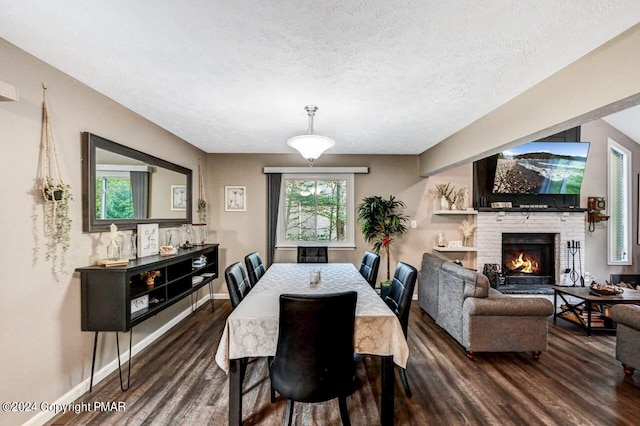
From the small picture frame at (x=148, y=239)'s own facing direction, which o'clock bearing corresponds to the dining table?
The dining table is roughly at 1 o'clock from the small picture frame.

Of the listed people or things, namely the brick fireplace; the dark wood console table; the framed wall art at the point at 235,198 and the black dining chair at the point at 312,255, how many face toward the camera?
3

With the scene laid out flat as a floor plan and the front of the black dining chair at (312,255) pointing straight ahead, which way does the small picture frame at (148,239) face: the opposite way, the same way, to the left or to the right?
to the left

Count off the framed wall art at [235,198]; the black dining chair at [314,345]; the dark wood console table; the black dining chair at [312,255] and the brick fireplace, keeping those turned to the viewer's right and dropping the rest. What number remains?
1

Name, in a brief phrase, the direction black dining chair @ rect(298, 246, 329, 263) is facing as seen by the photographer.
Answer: facing the viewer

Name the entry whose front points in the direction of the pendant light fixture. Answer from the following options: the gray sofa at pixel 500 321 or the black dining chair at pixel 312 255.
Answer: the black dining chair

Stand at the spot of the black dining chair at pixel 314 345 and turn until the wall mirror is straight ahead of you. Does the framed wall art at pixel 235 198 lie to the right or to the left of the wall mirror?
right

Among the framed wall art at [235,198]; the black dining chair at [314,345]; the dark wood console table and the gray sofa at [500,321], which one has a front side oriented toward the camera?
the framed wall art

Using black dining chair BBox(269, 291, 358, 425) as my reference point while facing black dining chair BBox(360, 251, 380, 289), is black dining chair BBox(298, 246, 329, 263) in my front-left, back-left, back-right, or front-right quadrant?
front-left

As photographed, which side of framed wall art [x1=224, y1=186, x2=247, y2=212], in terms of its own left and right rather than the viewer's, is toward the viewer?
front

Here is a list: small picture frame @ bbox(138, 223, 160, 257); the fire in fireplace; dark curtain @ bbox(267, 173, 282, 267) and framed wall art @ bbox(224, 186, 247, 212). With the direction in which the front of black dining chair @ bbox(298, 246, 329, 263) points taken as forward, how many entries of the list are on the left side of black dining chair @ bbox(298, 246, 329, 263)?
1

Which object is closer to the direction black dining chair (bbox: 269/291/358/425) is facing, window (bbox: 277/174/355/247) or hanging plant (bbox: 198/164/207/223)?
the window

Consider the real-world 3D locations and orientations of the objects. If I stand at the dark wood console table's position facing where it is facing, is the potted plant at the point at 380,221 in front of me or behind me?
in front

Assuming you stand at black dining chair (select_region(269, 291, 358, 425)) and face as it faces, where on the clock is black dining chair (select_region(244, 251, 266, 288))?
black dining chair (select_region(244, 251, 266, 288)) is roughly at 11 o'clock from black dining chair (select_region(269, 291, 358, 425)).

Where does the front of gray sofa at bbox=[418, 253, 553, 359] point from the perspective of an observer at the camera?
facing away from the viewer and to the right of the viewer

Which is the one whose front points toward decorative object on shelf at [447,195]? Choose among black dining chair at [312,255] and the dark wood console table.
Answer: the dark wood console table

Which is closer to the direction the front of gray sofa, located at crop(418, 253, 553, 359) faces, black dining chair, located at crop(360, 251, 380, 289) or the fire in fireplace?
the fire in fireplace

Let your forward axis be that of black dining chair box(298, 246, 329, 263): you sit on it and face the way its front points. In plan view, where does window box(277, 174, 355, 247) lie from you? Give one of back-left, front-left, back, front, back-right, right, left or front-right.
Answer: back

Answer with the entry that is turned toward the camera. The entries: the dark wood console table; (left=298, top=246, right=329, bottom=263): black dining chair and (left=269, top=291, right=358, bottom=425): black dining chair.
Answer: (left=298, top=246, right=329, bottom=263): black dining chair

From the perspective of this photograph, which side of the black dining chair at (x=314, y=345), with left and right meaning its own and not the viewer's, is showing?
back
